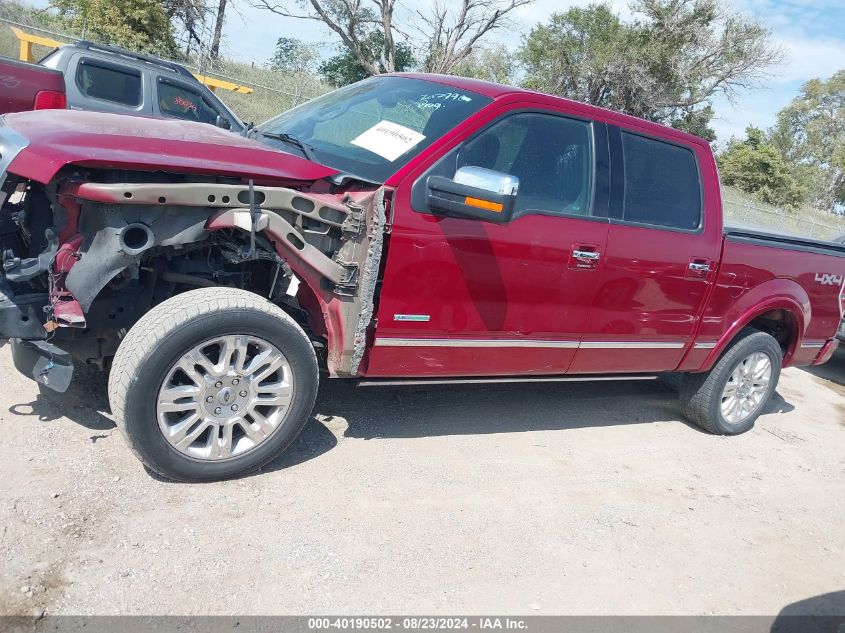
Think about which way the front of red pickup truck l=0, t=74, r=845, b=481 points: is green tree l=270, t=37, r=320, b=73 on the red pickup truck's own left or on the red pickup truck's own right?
on the red pickup truck's own right

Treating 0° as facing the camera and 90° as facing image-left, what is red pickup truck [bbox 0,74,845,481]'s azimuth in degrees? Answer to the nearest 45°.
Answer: approximately 45°

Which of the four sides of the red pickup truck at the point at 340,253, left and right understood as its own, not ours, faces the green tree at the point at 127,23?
right

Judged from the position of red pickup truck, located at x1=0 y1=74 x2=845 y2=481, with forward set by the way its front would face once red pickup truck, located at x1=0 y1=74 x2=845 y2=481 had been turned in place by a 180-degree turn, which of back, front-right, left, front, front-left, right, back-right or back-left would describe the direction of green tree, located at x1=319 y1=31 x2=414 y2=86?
front-left

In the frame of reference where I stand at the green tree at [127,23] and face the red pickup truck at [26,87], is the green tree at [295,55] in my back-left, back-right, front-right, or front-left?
back-left
